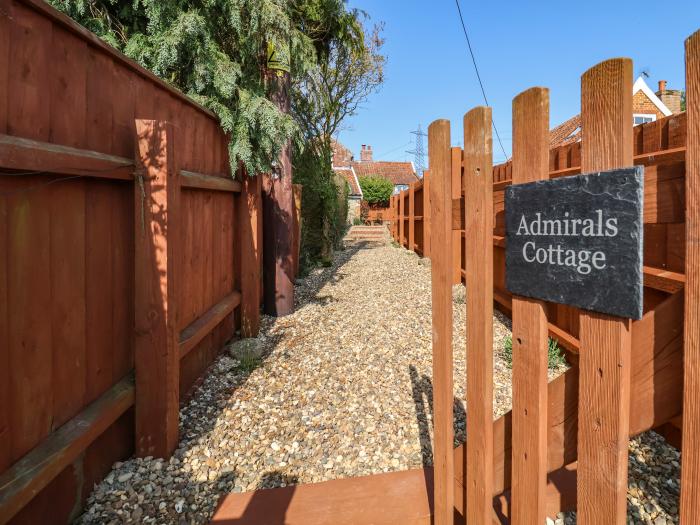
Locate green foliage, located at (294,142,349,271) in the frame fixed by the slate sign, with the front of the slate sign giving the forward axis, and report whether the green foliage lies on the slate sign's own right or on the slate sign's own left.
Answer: on the slate sign's own right

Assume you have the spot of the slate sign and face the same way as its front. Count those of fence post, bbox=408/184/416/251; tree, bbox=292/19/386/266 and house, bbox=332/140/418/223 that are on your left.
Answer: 0

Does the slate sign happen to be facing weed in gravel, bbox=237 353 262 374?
no

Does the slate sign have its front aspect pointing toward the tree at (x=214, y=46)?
no

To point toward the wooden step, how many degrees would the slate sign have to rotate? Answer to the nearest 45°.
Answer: approximately 90° to its right

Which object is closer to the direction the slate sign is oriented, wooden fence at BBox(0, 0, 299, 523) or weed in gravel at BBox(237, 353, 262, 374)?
the wooden fence

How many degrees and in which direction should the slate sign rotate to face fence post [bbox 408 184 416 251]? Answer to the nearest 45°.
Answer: approximately 135° to its right

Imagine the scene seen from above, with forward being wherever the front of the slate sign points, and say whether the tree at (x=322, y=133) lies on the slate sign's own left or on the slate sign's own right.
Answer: on the slate sign's own right

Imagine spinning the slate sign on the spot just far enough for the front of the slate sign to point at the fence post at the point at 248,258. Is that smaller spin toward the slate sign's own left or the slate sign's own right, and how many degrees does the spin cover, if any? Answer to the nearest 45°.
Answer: approximately 90° to the slate sign's own right

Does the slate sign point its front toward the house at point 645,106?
no

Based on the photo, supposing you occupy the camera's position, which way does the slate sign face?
facing the viewer and to the left of the viewer
